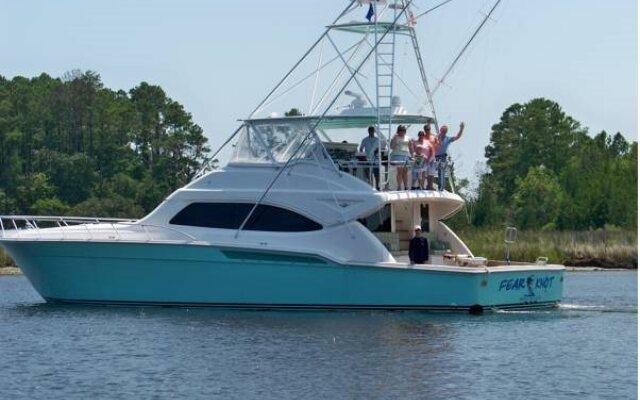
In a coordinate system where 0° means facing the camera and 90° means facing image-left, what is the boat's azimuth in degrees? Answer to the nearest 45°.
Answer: approximately 135°

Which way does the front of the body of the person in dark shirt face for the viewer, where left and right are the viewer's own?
facing the viewer
